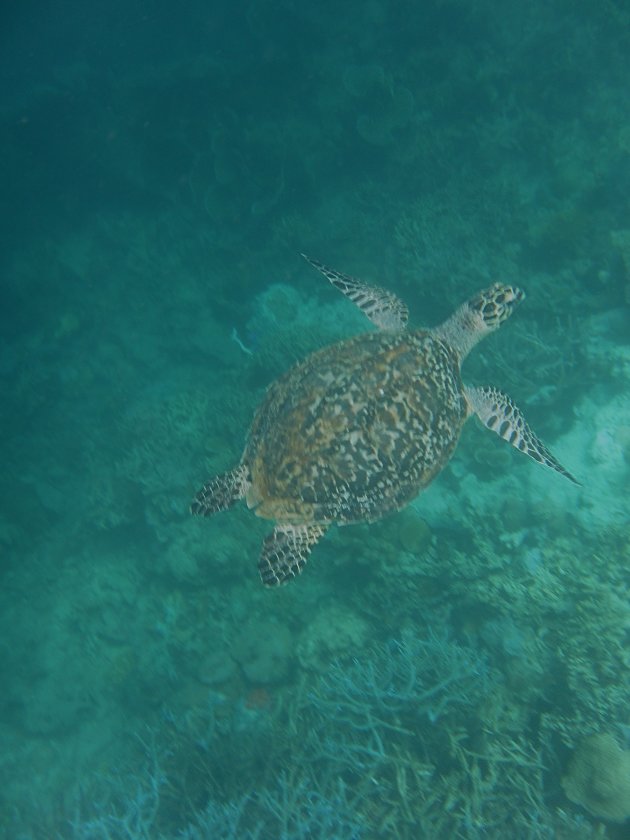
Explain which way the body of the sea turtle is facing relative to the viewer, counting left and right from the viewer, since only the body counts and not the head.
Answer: facing away from the viewer and to the right of the viewer

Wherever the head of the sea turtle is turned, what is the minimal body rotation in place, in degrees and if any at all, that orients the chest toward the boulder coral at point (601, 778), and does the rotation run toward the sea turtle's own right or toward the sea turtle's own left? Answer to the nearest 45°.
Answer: approximately 90° to the sea turtle's own right
